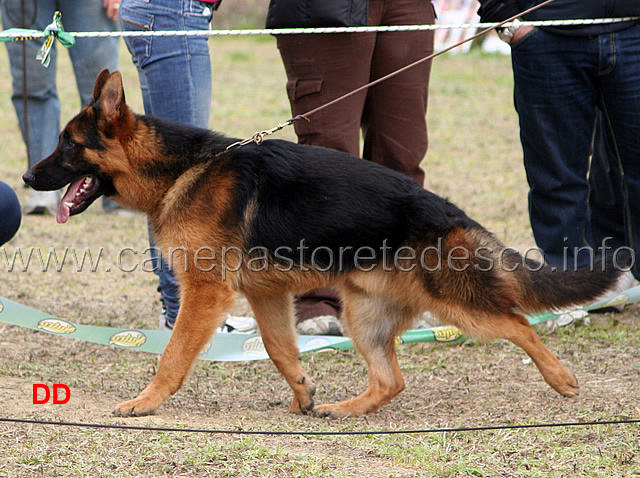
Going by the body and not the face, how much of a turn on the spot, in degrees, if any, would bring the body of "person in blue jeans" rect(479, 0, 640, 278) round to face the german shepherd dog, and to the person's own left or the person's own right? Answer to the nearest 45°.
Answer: approximately 45° to the person's own right

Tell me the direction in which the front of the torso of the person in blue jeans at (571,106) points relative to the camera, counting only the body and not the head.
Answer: toward the camera

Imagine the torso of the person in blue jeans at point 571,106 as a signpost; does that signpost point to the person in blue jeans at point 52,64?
no

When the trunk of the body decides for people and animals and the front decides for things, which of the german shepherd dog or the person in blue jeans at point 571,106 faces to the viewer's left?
the german shepherd dog

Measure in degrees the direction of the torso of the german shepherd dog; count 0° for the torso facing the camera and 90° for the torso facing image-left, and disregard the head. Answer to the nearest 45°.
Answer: approximately 90°

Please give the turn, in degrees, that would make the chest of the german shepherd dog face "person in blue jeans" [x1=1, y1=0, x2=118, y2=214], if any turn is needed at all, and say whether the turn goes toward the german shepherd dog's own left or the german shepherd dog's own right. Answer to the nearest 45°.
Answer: approximately 45° to the german shepherd dog's own right

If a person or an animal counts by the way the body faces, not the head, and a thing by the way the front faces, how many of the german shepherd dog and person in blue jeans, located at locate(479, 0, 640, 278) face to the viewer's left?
1

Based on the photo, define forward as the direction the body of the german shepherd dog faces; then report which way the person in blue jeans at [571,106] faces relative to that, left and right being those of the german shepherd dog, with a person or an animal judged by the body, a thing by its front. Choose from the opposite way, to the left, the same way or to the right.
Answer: to the left

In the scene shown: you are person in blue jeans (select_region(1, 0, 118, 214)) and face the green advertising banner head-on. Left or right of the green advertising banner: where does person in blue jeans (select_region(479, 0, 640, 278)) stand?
left
